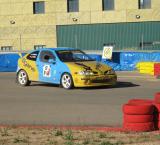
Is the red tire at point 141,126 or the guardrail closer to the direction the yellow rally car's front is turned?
the red tire

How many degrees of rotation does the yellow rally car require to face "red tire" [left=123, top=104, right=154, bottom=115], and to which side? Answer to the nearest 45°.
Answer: approximately 45° to its right

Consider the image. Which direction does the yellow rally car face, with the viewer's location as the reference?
facing the viewer and to the right of the viewer

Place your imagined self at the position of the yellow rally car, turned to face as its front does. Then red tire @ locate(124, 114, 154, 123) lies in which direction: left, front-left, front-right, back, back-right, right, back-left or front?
front-right

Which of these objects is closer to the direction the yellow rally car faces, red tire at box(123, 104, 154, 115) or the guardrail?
the red tire

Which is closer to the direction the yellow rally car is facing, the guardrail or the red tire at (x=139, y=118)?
the red tire

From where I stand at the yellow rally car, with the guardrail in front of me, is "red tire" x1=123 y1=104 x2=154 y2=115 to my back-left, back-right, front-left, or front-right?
back-right

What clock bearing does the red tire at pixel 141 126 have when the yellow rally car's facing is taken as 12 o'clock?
The red tire is roughly at 1 o'clock from the yellow rally car.
